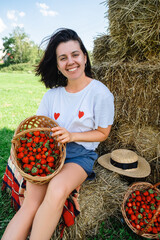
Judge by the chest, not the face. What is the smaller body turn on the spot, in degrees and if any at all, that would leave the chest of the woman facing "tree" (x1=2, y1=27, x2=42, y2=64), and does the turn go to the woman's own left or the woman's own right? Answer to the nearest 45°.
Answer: approximately 135° to the woman's own right

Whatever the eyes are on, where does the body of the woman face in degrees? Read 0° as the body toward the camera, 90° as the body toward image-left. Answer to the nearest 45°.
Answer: approximately 45°
